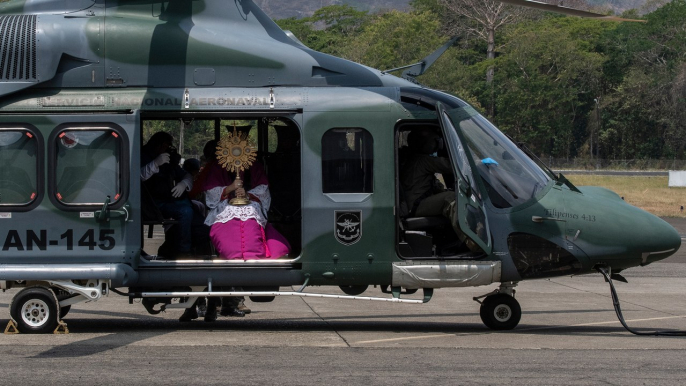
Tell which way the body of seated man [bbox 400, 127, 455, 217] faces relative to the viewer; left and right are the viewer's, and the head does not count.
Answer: facing to the right of the viewer

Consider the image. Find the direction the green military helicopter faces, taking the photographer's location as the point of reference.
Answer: facing to the right of the viewer

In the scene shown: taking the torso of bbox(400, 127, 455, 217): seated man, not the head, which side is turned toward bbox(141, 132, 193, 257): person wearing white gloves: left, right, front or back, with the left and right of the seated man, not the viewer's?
back

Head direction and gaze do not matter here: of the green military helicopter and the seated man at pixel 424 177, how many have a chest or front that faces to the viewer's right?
2
